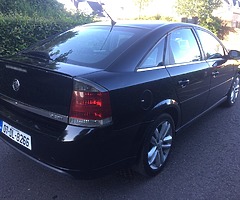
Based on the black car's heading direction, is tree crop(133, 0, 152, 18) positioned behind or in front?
in front

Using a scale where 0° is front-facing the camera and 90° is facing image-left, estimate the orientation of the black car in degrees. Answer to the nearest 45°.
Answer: approximately 225°

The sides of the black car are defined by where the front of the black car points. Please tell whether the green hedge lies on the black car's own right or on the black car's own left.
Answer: on the black car's own left

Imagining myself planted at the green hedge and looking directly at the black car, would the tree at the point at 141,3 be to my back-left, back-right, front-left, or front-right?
back-left

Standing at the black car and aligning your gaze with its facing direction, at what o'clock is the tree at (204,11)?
The tree is roughly at 11 o'clock from the black car.

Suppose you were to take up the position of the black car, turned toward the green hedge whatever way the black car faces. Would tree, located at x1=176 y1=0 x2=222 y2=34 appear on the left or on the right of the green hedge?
right

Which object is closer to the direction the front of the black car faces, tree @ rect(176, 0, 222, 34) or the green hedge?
the tree
